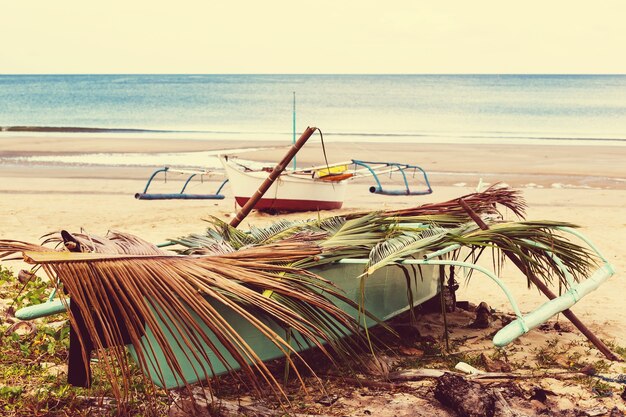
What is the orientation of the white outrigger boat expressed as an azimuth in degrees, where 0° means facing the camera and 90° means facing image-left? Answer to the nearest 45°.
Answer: approximately 45°

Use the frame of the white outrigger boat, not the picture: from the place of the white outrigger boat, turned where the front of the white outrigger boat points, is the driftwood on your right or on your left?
on your left

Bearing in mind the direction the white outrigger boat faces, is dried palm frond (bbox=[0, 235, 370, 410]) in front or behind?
in front

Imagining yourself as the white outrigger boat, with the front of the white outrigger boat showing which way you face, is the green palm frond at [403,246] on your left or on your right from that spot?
on your left

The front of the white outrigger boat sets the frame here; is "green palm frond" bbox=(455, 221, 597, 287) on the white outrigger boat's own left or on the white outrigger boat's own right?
on the white outrigger boat's own left

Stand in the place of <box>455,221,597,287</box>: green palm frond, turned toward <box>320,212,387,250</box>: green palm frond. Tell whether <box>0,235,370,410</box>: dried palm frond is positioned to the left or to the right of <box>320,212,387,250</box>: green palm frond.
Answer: left

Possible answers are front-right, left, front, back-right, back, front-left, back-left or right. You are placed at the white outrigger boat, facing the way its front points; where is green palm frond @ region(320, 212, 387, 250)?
front-left
